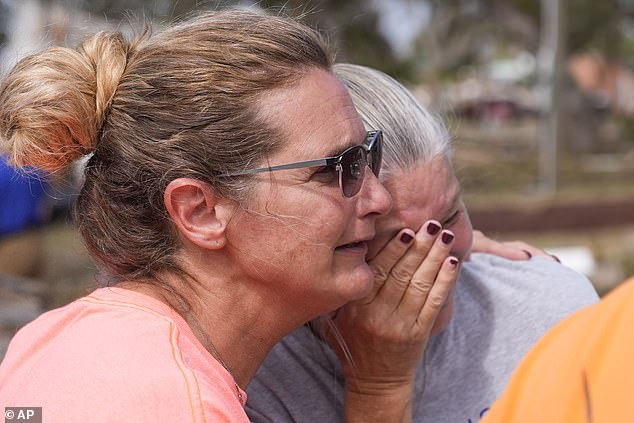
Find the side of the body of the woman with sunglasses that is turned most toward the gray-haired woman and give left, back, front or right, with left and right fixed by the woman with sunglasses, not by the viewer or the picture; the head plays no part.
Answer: front

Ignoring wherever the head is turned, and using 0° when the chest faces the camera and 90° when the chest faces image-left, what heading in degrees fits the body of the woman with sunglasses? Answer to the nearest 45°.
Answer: approximately 270°
